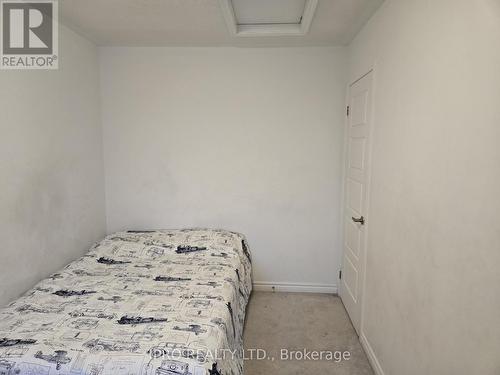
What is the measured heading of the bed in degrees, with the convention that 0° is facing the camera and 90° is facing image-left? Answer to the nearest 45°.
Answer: approximately 0°

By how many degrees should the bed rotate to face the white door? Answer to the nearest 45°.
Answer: approximately 90° to its left
